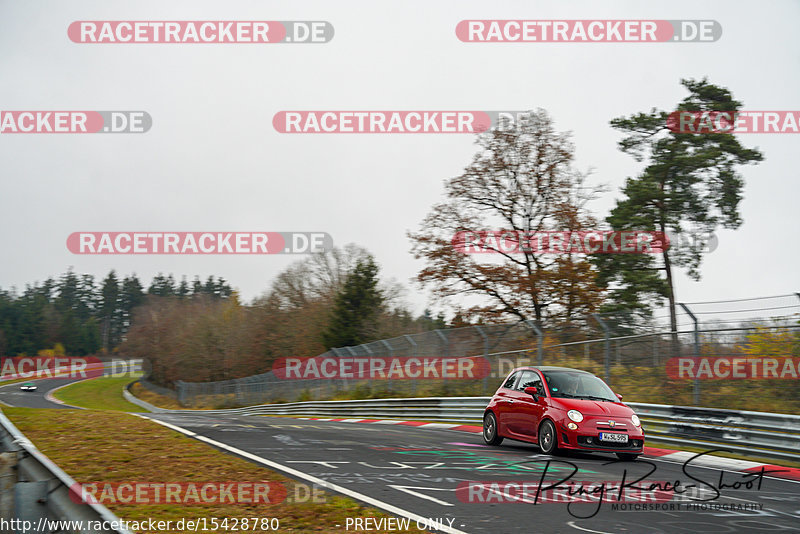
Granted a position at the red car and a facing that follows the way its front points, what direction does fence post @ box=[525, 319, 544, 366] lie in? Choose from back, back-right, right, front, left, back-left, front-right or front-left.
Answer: back-left

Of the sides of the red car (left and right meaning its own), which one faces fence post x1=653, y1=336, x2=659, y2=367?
left

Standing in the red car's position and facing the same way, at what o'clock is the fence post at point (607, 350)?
The fence post is roughly at 8 o'clock from the red car.

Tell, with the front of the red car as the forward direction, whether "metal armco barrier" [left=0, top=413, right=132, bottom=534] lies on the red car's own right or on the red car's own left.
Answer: on the red car's own right

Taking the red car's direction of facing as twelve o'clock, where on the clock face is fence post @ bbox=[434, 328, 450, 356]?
The fence post is roughly at 7 o'clock from the red car.

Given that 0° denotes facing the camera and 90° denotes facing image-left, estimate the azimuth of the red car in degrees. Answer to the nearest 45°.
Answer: approximately 315°

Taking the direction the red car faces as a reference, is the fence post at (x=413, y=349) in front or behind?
behind
